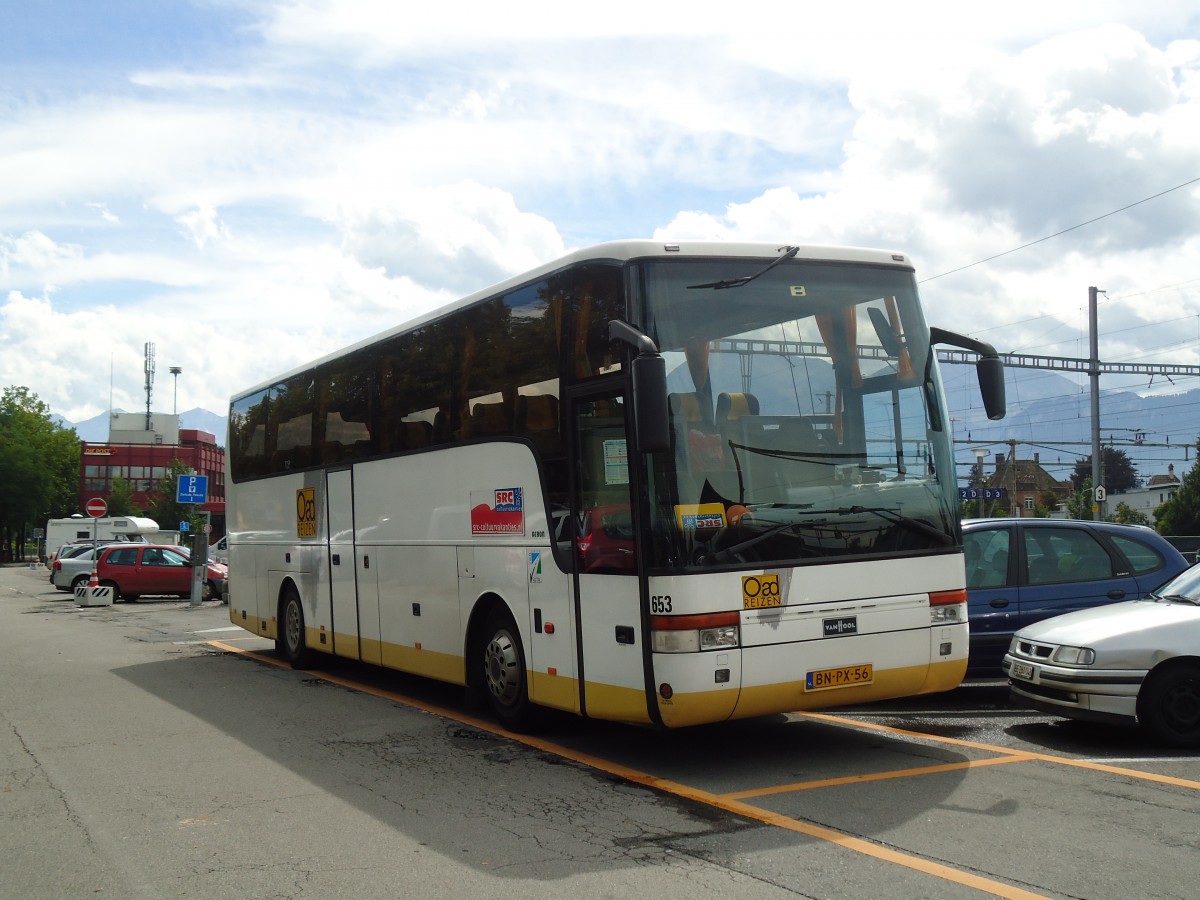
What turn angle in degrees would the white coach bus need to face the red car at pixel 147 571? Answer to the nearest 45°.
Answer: approximately 180°

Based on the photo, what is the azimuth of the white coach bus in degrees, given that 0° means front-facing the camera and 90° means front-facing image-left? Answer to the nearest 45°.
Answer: approximately 315°

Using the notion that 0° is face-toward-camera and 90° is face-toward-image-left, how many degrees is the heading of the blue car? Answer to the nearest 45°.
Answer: approximately 90°

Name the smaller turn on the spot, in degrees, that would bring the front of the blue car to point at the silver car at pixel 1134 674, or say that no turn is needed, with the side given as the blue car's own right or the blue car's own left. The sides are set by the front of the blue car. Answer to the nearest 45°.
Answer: approximately 90° to the blue car's own left

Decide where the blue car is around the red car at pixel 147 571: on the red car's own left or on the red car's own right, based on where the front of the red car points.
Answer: on the red car's own right

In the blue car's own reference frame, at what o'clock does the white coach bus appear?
The white coach bus is roughly at 12 o'clock from the blue car.

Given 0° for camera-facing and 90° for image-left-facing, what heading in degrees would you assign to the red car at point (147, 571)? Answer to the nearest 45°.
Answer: approximately 270°

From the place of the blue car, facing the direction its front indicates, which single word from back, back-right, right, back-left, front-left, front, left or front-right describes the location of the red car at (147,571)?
front-right

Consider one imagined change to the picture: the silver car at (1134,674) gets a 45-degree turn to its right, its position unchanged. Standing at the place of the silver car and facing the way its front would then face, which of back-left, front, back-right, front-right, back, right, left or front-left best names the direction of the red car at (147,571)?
front-right

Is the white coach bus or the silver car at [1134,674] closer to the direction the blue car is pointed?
the white coach bus

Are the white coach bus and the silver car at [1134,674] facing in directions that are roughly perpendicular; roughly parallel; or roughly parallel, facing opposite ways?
roughly perpendicular
